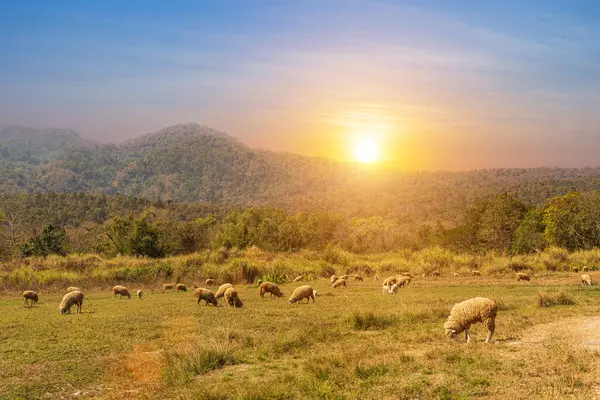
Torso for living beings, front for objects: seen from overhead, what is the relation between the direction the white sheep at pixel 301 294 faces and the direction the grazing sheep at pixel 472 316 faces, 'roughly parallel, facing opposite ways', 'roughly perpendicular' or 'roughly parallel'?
roughly parallel

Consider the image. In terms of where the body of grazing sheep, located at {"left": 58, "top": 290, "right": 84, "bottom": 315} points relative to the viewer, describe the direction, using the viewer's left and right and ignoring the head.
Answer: facing the viewer and to the left of the viewer

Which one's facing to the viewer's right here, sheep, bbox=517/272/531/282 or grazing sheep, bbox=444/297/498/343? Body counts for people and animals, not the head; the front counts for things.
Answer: the sheep

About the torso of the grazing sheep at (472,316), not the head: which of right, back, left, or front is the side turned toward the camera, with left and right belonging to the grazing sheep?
left

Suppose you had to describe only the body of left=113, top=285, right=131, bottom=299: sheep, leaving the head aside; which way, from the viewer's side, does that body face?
to the viewer's right

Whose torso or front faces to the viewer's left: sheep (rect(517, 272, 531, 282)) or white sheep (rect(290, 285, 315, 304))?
the white sheep

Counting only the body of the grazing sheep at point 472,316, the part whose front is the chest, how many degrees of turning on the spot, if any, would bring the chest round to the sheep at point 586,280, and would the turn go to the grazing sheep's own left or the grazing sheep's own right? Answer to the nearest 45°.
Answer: approximately 90° to the grazing sheep's own right

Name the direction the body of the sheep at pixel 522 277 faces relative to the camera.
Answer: to the viewer's right

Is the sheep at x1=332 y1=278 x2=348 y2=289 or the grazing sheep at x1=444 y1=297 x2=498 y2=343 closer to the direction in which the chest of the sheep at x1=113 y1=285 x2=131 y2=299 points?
the sheep

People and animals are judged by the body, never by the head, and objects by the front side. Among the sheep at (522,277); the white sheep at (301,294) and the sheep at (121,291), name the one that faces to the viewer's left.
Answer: the white sheep

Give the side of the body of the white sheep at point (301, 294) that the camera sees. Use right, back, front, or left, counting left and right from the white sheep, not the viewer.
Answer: left

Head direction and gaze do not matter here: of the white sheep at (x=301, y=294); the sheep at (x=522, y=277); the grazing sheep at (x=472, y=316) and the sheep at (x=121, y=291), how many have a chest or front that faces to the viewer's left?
2
